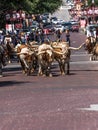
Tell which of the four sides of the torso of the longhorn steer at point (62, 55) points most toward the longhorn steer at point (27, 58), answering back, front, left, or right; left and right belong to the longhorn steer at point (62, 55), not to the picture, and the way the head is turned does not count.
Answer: right

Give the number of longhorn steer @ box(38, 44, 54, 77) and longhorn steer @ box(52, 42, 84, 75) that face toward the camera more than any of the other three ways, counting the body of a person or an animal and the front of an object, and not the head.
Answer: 2

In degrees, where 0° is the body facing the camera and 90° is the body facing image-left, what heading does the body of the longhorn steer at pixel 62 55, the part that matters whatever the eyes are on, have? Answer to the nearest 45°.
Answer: approximately 0°
